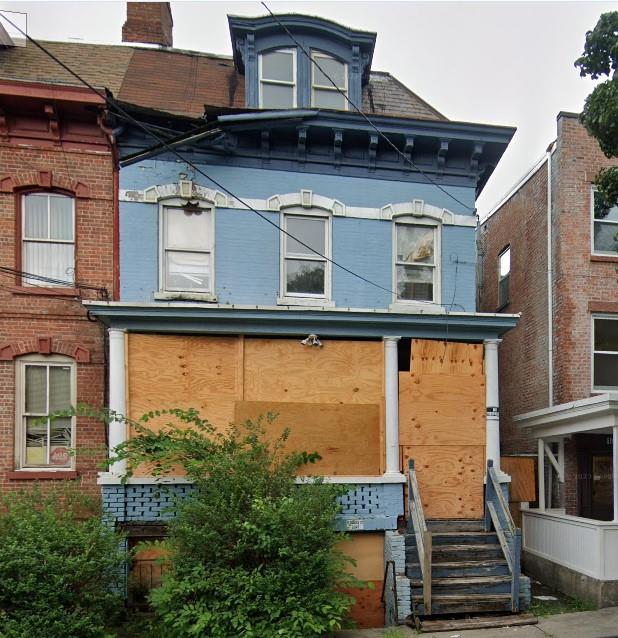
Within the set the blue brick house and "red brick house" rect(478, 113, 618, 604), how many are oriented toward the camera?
2

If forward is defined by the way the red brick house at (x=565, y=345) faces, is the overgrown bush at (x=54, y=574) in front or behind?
in front

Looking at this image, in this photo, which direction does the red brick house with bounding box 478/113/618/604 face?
toward the camera

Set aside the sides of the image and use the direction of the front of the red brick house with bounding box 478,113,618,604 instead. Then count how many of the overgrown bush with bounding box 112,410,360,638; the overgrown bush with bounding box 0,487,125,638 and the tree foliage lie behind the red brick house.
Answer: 0

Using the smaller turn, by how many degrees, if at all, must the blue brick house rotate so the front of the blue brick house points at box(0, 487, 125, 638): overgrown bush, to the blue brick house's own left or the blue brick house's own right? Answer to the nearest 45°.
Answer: approximately 45° to the blue brick house's own right

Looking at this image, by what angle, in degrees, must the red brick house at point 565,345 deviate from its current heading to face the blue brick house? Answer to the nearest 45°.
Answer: approximately 45° to its right

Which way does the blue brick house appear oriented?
toward the camera

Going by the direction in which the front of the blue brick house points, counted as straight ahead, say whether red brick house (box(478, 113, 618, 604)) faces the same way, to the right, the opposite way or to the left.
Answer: the same way
